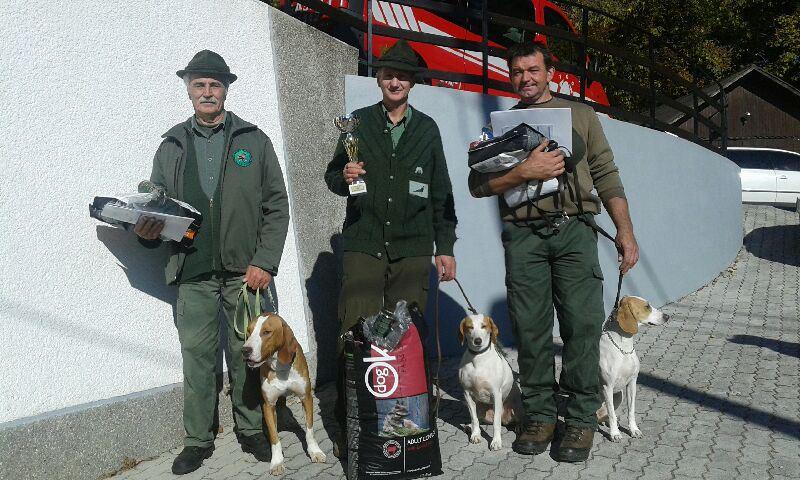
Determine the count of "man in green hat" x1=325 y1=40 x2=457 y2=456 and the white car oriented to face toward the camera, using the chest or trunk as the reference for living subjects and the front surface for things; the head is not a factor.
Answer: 1

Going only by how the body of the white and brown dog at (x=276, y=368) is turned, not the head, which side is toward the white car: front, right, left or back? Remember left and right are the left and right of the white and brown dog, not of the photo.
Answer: back

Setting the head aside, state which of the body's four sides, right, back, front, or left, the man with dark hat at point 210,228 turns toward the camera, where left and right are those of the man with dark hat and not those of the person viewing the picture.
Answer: front

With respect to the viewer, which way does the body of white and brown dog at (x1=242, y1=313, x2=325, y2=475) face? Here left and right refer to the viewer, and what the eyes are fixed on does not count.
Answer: facing the viewer and to the left of the viewer

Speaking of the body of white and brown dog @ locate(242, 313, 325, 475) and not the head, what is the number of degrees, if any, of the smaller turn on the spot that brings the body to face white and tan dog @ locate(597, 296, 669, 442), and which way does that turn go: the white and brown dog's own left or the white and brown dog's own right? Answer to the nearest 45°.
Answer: approximately 135° to the white and brown dog's own left

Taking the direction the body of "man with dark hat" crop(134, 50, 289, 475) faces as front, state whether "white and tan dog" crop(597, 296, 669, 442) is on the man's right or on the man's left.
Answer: on the man's left

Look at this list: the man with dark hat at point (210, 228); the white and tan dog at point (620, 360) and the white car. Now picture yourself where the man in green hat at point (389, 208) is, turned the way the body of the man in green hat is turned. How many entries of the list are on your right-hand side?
1

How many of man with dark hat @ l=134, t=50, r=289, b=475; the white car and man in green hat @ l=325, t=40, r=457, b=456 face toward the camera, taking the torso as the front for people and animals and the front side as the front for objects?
2

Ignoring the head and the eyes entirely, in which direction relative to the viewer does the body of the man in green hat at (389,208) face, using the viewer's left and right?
facing the viewer
